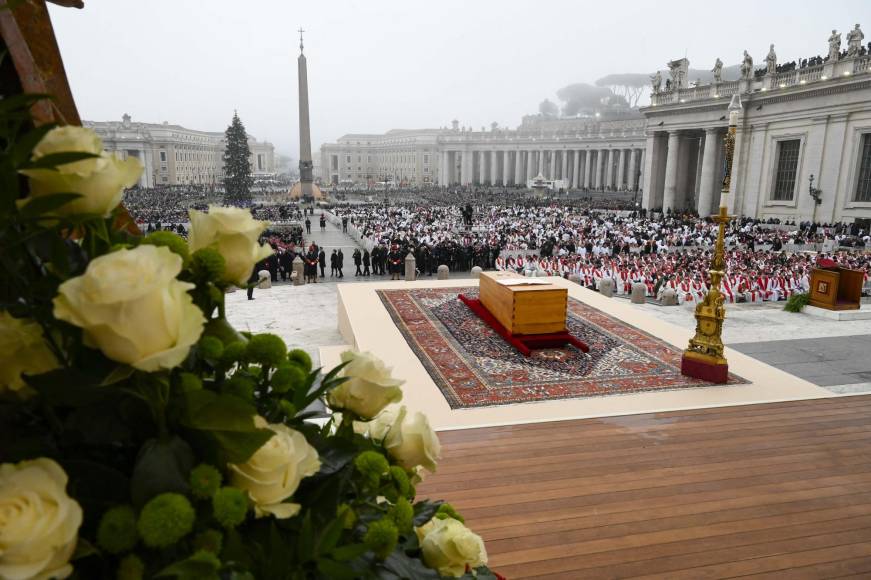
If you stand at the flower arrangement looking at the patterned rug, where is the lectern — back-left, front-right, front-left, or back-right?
front-right

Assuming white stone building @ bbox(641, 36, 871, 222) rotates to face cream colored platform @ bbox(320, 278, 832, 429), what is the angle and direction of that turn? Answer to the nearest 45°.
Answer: approximately 45° to its left

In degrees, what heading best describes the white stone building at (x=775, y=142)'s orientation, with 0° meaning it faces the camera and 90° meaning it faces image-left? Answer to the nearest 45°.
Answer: approximately 45°

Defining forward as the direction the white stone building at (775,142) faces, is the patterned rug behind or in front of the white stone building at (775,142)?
in front

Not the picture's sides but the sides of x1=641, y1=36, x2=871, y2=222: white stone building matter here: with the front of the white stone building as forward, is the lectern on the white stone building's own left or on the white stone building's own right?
on the white stone building's own left

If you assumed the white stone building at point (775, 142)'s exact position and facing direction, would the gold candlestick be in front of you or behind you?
in front

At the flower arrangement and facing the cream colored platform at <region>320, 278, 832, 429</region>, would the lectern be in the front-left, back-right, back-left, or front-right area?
front-right

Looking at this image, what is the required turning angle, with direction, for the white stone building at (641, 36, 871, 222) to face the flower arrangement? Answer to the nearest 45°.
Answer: approximately 45° to its left
